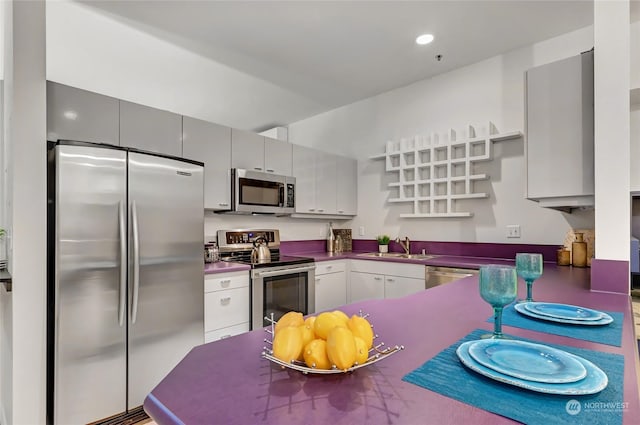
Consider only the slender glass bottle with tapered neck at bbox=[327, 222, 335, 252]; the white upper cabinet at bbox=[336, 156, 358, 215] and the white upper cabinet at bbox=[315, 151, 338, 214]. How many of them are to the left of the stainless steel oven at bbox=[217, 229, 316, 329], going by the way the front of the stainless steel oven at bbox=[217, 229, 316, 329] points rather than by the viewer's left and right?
3

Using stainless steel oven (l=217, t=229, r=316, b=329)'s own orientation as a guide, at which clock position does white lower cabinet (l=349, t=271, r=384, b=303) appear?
The white lower cabinet is roughly at 10 o'clock from the stainless steel oven.

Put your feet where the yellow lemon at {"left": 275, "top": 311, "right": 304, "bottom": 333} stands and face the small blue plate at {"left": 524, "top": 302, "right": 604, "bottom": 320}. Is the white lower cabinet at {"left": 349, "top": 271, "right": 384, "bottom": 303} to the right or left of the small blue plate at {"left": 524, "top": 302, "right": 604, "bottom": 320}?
left

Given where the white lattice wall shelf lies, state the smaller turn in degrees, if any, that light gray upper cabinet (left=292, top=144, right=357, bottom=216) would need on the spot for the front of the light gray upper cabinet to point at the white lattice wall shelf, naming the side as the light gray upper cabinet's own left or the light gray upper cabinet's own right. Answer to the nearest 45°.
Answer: approximately 45° to the light gray upper cabinet's own left
